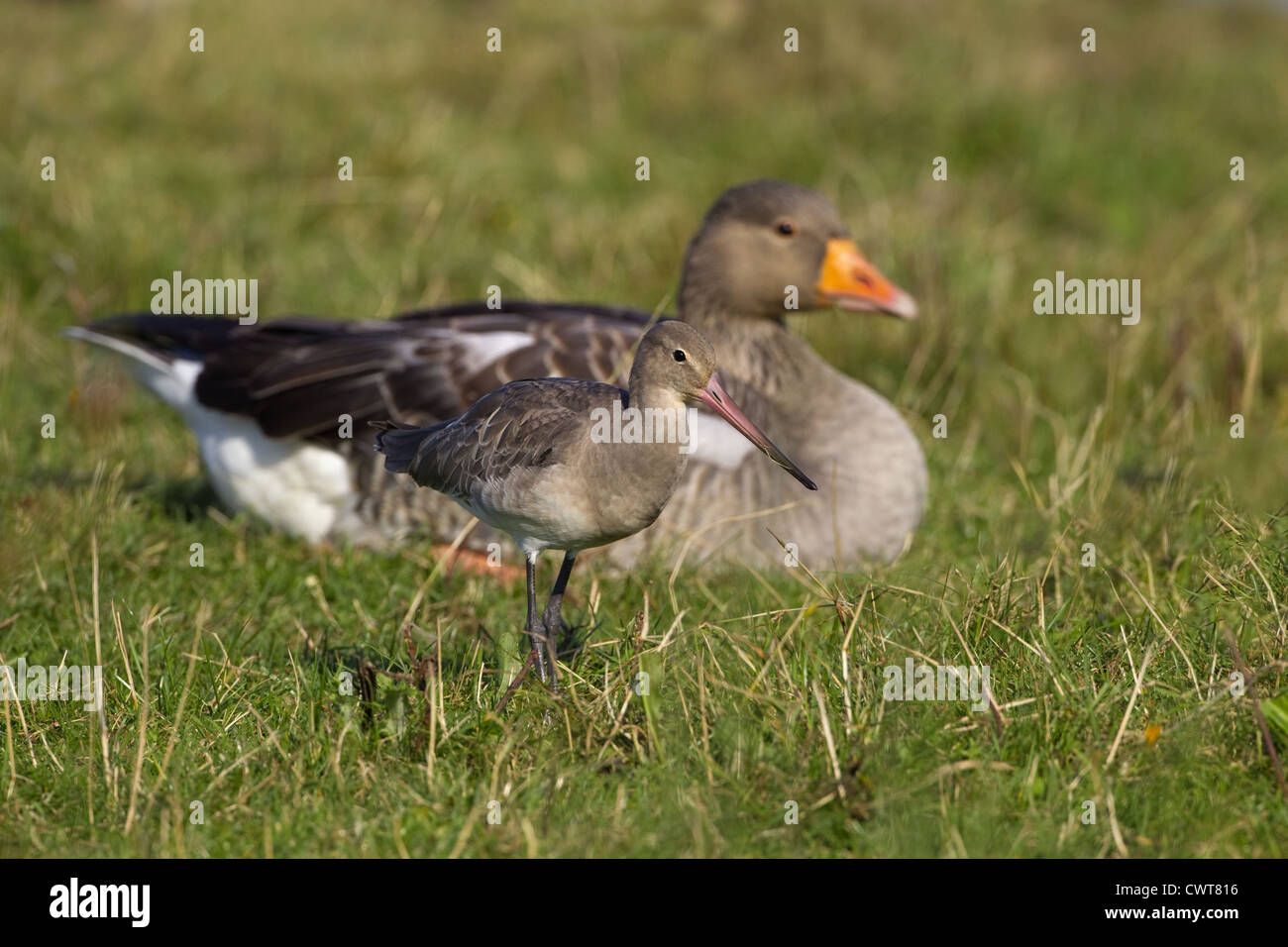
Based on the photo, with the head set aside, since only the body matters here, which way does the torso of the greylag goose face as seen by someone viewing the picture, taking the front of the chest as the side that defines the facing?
to the viewer's right
